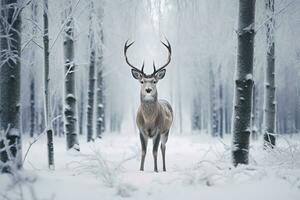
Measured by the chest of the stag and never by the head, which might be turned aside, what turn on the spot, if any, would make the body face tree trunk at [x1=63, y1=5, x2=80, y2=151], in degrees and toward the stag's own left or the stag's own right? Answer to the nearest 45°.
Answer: approximately 135° to the stag's own right

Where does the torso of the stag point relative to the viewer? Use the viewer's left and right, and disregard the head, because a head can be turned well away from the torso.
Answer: facing the viewer

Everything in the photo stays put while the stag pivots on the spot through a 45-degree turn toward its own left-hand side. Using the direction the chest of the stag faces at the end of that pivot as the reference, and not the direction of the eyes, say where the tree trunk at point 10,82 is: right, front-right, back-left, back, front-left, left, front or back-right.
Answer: right

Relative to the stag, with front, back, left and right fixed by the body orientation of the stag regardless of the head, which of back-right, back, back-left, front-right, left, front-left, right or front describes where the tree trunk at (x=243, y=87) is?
front-left
